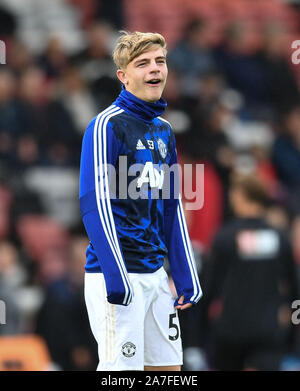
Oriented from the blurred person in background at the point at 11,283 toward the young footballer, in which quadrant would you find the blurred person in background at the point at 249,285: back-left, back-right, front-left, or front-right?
front-left

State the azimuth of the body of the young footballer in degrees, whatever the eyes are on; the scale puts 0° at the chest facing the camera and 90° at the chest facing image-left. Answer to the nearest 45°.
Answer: approximately 315°

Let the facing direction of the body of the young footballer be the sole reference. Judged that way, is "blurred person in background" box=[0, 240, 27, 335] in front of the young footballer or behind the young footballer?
behind

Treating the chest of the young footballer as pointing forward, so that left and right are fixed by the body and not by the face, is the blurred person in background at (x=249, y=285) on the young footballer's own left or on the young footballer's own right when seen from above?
on the young footballer's own left

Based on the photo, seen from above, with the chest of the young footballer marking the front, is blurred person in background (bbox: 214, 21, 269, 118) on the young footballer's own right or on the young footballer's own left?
on the young footballer's own left

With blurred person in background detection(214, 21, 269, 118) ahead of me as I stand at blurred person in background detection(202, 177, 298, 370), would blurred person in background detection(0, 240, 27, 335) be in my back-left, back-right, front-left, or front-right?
front-left
